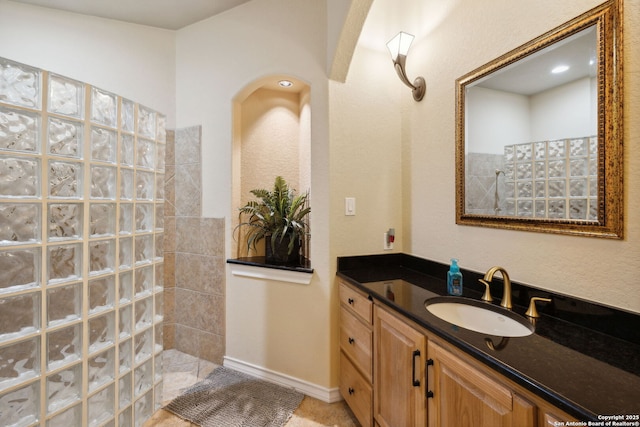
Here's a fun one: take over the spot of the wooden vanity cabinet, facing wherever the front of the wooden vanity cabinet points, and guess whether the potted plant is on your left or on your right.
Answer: on your right

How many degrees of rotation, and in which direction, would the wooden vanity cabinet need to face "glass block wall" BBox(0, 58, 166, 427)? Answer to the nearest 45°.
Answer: approximately 45° to its right

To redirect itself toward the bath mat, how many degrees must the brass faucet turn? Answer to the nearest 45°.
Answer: approximately 45° to its right

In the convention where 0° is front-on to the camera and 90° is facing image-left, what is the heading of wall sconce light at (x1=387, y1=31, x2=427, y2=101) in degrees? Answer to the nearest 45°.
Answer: approximately 45°

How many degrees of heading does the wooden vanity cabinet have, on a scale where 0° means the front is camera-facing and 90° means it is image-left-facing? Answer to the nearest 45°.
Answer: approximately 45°

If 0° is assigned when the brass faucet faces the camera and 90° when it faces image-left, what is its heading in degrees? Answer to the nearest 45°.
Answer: approximately 45°

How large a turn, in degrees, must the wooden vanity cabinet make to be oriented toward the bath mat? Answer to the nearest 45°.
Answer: approximately 45° to its right

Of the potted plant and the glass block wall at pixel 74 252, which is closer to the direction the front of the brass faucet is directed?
the glass block wall
